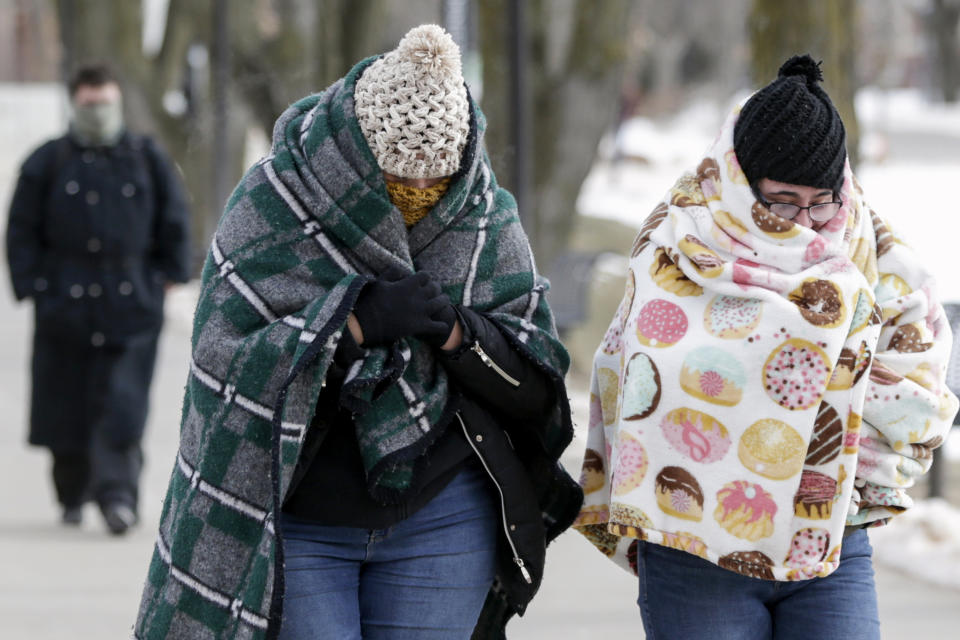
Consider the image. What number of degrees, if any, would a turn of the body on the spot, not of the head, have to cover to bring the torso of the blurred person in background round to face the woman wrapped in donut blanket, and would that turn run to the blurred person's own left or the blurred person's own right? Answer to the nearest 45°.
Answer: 0° — they already face them

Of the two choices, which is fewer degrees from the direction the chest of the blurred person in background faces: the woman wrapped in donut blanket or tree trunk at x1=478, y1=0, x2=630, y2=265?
the woman wrapped in donut blanket

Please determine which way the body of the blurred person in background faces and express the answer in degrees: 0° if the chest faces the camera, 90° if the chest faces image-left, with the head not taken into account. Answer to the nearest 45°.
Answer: approximately 0°

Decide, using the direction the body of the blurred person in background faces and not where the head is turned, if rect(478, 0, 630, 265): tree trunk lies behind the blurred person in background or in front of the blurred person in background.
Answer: behind

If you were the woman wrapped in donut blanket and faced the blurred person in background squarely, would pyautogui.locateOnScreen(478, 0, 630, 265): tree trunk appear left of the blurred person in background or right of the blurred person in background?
right
